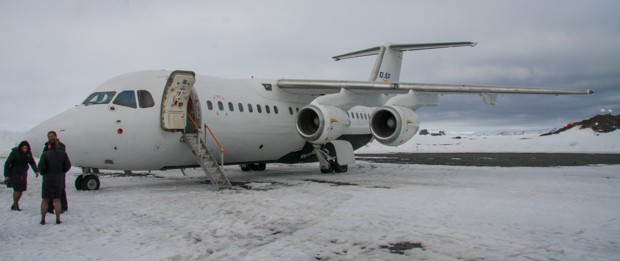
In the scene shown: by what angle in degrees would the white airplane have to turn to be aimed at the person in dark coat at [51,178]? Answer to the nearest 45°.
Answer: approximately 45° to its left

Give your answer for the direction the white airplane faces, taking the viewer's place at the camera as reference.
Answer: facing the viewer and to the left of the viewer

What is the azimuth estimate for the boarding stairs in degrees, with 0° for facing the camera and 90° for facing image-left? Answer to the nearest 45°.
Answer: approximately 315°

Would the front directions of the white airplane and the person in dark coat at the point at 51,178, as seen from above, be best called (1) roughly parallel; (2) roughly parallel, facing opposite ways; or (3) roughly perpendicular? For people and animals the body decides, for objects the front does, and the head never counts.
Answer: roughly perpendicular

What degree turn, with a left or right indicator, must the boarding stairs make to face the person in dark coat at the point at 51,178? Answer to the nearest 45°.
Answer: approximately 90° to its right

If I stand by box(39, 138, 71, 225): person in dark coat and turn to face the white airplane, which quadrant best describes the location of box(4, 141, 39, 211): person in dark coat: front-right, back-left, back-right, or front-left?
front-left

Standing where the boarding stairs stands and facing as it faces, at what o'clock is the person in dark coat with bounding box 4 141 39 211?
The person in dark coat is roughly at 3 o'clock from the boarding stairs.
